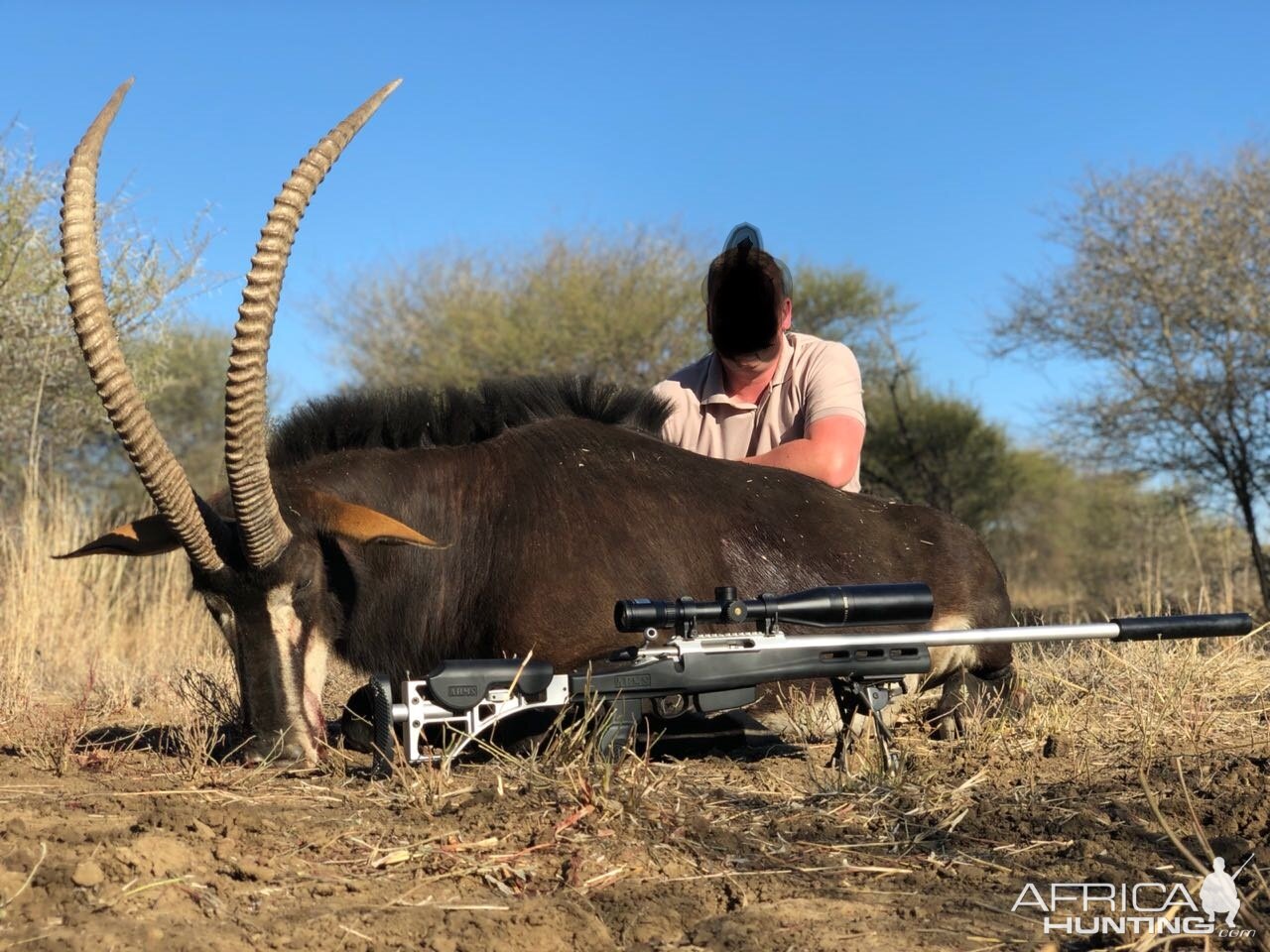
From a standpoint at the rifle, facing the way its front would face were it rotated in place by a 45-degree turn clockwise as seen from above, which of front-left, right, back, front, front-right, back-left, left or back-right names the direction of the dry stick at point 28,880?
right

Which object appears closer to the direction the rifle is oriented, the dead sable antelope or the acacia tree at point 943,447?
the acacia tree

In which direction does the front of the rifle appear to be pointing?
to the viewer's right

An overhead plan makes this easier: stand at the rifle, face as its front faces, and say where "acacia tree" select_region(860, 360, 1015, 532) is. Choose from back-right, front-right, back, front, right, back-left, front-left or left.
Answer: left
